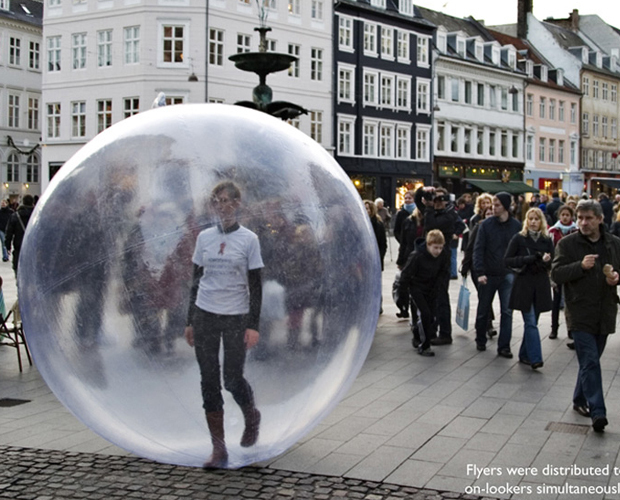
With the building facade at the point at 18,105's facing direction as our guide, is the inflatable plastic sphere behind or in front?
in front

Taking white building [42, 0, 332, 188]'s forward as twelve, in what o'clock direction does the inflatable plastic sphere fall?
The inflatable plastic sphere is roughly at 12 o'clock from the white building.

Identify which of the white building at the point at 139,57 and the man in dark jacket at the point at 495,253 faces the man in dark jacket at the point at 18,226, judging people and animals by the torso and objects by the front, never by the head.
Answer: the white building

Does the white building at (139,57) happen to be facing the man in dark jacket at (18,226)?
yes

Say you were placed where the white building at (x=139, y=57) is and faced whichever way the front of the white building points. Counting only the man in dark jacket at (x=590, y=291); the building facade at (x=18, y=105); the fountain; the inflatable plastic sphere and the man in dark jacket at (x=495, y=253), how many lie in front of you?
4

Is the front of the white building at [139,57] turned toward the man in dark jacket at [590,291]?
yes

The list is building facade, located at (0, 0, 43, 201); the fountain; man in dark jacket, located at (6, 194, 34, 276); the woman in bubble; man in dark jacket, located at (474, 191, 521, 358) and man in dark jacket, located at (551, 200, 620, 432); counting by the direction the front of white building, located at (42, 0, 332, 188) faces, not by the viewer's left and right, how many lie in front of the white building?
5

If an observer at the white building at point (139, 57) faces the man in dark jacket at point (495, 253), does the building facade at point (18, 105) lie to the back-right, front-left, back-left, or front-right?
back-right

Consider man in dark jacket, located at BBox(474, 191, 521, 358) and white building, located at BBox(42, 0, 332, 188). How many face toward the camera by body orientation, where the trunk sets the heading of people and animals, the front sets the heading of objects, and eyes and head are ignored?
2

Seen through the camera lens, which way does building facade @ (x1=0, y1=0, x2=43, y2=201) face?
facing the viewer and to the right of the viewer

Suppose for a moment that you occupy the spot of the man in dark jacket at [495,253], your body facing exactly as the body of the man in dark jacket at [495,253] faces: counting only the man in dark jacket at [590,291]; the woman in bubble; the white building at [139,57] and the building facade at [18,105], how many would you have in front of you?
2

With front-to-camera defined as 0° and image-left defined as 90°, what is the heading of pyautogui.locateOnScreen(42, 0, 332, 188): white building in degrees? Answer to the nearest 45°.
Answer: approximately 0°
